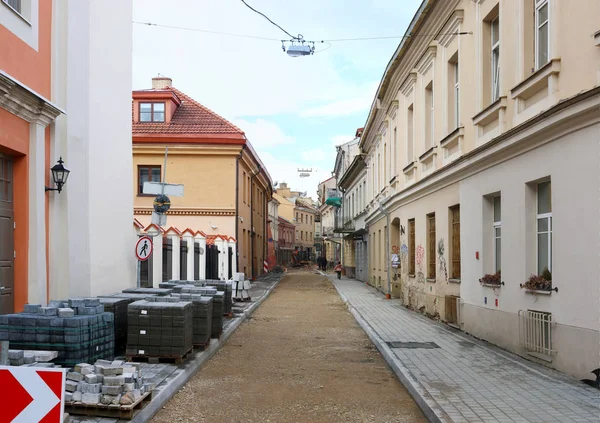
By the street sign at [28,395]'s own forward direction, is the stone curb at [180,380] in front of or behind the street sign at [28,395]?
behind

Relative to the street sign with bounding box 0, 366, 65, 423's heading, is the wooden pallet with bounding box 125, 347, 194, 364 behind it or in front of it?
behind

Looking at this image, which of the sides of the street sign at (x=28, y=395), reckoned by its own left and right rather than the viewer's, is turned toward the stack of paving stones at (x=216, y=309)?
back

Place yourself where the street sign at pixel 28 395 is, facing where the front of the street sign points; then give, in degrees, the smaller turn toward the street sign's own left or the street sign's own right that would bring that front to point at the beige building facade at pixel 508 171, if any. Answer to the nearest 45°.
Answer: approximately 135° to the street sign's own left

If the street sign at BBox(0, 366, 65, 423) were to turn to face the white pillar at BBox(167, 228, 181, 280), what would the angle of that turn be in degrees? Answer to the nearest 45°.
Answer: approximately 180°

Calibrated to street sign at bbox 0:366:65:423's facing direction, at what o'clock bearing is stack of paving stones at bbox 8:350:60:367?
The stack of paving stones is roughly at 6 o'clock from the street sign.

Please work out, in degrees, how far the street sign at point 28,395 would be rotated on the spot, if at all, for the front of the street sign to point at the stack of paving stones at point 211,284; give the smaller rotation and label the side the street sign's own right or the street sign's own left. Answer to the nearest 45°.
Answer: approximately 180°

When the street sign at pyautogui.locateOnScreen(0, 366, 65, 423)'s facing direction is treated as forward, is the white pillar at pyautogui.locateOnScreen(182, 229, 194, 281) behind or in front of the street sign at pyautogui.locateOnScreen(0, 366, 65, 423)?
behind

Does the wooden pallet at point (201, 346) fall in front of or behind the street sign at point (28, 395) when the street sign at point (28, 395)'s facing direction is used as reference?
behind

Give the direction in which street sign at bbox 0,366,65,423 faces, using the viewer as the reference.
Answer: facing the viewer

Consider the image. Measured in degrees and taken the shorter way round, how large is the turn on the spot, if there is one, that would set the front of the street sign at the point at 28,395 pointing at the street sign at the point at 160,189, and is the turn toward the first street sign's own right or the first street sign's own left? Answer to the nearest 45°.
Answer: approximately 180°

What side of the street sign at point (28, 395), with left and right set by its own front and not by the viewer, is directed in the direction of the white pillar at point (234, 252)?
back
